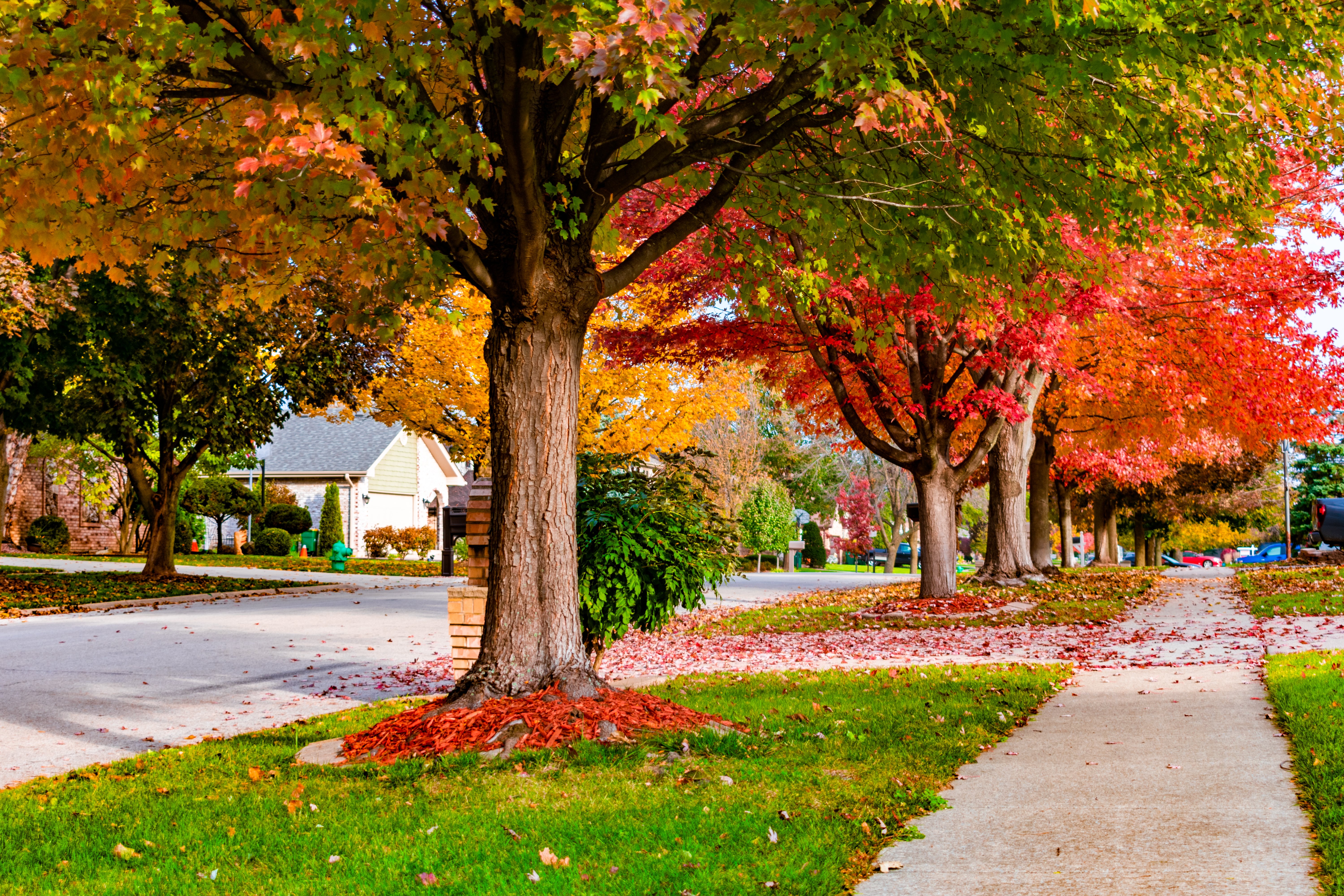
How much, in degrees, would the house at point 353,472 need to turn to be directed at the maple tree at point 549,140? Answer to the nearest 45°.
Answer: approximately 45° to its right

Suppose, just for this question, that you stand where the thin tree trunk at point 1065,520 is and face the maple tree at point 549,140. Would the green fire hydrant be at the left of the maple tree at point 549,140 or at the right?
right

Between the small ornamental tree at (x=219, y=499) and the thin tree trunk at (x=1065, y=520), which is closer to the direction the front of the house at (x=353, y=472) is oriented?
the thin tree trunk

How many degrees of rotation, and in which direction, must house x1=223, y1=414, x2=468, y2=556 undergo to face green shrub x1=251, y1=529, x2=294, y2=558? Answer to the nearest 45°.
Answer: approximately 90° to its right

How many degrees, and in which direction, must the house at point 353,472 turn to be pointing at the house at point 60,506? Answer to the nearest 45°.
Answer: approximately 135° to its right

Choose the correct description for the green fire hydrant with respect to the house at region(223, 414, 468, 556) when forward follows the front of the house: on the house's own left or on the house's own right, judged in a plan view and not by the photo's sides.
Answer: on the house's own right

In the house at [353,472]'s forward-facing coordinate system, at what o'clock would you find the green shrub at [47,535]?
The green shrub is roughly at 4 o'clock from the house.

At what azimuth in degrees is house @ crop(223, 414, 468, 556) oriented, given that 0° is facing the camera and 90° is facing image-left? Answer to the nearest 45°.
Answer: approximately 315°

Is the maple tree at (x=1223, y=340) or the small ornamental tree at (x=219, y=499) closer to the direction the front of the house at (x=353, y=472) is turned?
the maple tree
